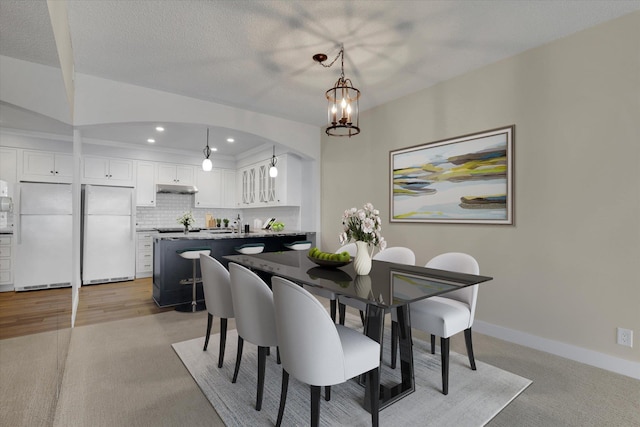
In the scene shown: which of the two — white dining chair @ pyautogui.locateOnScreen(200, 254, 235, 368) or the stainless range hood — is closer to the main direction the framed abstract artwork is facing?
the white dining chair

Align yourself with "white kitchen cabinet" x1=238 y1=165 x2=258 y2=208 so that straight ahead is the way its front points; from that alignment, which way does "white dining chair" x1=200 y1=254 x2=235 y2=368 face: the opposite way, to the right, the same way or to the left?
the opposite way

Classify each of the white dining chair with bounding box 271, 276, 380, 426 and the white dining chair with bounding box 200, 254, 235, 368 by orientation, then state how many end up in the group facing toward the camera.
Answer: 0

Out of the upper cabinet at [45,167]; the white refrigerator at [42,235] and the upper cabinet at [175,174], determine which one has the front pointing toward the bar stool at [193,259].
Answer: the upper cabinet at [175,174]

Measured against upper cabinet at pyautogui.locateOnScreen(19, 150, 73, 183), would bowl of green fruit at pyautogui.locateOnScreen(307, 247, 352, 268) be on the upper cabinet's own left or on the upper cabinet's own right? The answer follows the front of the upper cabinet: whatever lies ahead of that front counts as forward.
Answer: on the upper cabinet's own left

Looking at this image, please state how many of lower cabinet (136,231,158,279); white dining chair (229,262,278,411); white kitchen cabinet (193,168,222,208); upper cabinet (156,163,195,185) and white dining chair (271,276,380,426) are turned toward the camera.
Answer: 3

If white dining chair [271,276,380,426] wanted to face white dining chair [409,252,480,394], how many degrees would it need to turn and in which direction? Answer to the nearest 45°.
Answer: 0° — it already faces it

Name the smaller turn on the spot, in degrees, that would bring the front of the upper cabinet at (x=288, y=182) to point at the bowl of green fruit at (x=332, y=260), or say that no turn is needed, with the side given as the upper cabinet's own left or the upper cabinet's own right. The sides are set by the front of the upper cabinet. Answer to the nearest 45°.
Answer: approximately 45° to the upper cabinet's own left

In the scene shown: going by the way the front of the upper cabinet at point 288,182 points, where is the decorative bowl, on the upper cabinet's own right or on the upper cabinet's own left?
on the upper cabinet's own left

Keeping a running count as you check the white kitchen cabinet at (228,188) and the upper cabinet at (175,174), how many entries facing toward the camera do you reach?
2
